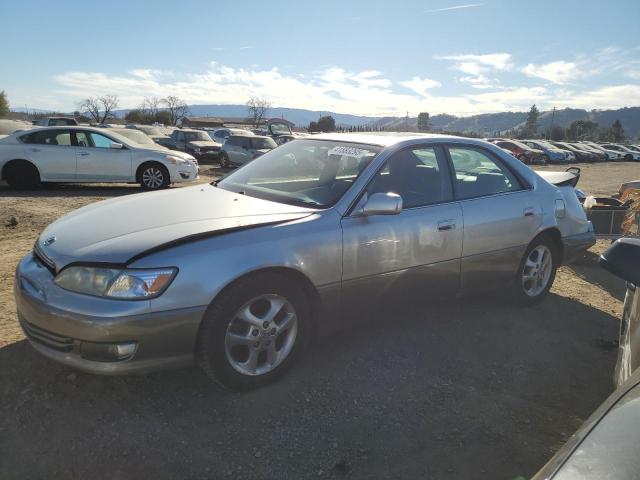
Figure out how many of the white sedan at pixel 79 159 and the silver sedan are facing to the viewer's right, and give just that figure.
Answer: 1

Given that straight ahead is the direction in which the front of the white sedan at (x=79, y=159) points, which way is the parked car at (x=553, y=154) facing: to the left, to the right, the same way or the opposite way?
to the right

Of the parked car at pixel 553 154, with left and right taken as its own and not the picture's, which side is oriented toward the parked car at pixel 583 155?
left

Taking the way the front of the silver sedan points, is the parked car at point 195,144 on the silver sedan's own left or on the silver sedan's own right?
on the silver sedan's own right

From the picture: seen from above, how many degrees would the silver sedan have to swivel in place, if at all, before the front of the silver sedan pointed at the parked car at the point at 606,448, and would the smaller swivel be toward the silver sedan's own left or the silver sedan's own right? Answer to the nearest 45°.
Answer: approximately 90° to the silver sedan's own left

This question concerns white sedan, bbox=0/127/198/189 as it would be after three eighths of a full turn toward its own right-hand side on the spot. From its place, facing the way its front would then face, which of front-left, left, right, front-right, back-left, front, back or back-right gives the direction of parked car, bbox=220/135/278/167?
back

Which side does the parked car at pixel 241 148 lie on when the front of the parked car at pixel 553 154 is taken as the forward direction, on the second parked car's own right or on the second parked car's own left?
on the second parked car's own right

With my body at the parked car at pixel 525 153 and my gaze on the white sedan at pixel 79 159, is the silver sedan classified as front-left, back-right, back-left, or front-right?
front-left

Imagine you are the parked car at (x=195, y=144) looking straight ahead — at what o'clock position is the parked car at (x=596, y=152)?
the parked car at (x=596, y=152) is roughly at 10 o'clock from the parked car at (x=195, y=144).

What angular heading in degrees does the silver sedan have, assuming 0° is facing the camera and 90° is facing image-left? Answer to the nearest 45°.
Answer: approximately 45°

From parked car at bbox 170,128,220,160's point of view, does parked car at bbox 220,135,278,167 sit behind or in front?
in front

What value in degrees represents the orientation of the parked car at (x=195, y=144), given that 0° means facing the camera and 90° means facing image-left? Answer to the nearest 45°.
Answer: approximately 315°

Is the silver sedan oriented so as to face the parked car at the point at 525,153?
no

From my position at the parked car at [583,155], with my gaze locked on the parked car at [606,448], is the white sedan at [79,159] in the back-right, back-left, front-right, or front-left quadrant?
front-right

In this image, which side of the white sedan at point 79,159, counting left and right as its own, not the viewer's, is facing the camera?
right

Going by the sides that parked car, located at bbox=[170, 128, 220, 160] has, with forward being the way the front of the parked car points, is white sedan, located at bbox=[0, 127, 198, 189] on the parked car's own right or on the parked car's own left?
on the parked car's own right

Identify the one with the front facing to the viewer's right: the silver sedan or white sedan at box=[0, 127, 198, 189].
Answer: the white sedan
